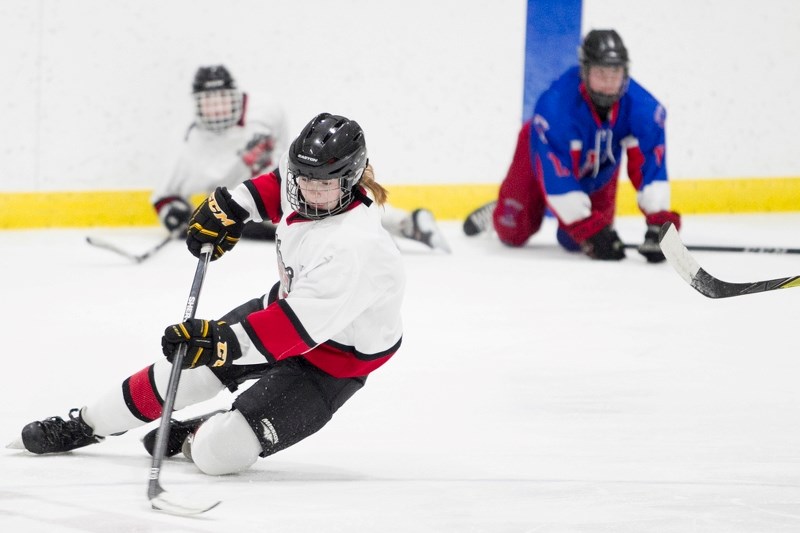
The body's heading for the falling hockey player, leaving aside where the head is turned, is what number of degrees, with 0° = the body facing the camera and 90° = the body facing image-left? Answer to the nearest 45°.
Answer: approximately 45°

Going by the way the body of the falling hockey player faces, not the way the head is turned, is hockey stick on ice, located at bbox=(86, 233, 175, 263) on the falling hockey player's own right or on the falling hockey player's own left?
on the falling hockey player's own right

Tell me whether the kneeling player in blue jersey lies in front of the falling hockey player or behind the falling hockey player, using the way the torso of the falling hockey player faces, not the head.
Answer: behind

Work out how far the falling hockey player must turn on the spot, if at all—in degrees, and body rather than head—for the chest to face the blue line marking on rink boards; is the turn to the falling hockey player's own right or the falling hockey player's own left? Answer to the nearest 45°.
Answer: approximately 135° to the falling hockey player's own right
